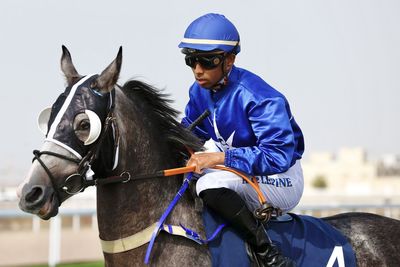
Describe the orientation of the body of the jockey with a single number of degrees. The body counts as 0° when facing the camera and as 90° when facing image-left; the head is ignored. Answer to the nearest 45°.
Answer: approximately 45°

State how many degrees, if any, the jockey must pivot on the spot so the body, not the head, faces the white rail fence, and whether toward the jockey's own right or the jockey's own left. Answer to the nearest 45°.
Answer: approximately 90° to the jockey's own right
